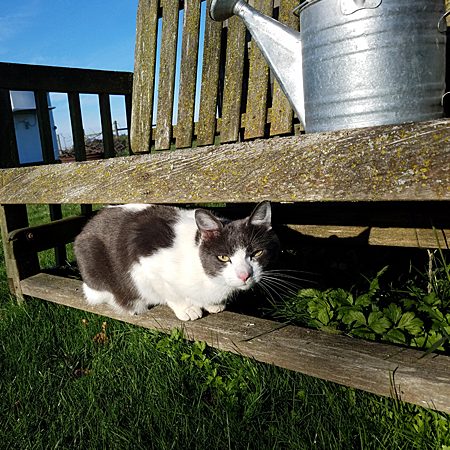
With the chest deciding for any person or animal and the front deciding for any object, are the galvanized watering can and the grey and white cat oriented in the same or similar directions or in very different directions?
very different directions

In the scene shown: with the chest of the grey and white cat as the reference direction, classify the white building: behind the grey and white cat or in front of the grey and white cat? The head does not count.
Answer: behind

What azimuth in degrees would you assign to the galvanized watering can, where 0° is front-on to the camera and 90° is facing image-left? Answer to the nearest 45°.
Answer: approximately 90°

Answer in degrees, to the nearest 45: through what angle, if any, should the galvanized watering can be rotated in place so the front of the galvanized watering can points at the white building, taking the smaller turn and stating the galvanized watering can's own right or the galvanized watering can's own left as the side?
approximately 45° to the galvanized watering can's own right

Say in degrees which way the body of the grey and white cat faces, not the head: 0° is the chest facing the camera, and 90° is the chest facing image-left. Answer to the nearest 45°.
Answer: approximately 315°

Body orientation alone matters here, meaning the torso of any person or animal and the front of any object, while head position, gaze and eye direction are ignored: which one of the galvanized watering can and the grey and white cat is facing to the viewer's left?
the galvanized watering can

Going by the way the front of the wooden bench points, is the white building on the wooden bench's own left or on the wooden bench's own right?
on the wooden bench's own right

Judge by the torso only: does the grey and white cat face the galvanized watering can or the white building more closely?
the galvanized watering can

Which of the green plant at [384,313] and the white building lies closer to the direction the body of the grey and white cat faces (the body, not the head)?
the green plant
